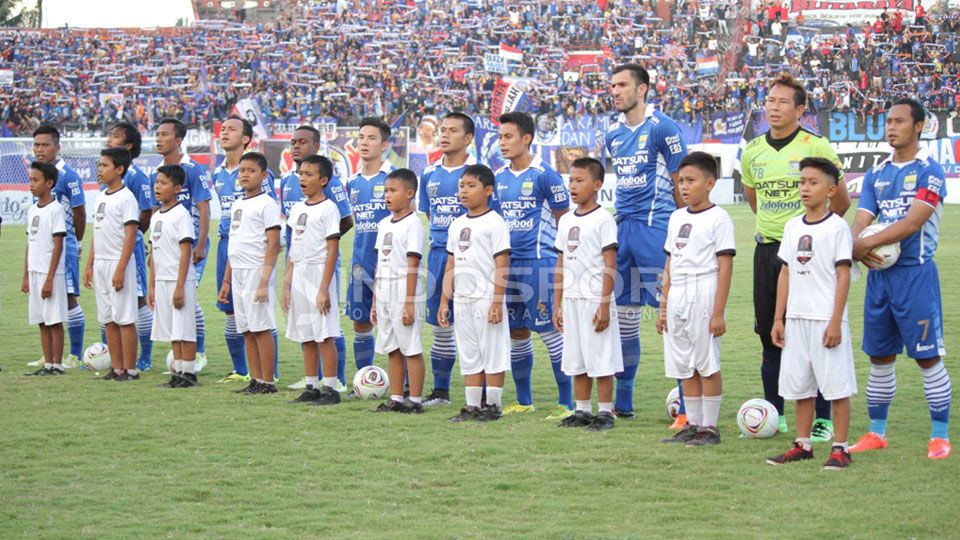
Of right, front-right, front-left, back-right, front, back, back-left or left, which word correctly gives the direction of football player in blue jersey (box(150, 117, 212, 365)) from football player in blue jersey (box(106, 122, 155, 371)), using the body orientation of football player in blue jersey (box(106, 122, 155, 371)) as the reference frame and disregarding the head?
left

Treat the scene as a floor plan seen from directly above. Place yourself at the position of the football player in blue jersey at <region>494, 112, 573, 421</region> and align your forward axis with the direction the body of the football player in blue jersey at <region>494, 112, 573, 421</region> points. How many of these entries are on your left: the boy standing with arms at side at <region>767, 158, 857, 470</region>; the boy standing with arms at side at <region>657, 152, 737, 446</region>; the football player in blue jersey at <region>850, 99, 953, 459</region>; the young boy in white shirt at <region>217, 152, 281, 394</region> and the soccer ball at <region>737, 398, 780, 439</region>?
4

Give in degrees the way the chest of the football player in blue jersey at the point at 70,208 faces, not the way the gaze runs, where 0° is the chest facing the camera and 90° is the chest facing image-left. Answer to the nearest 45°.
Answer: approximately 45°

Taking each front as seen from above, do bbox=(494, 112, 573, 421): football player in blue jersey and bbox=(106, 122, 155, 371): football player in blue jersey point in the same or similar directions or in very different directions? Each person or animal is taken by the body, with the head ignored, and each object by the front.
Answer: same or similar directions

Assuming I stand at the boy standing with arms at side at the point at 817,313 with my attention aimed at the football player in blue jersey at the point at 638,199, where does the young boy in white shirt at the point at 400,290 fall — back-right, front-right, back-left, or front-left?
front-left

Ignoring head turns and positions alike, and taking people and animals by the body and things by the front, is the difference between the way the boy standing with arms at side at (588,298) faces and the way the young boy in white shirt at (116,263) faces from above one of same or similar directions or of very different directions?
same or similar directions

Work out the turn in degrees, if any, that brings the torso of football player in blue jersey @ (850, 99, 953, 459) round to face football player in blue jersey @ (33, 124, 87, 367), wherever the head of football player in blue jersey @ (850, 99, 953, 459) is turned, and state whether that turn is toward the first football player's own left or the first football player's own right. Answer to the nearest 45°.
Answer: approximately 45° to the first football player's own right

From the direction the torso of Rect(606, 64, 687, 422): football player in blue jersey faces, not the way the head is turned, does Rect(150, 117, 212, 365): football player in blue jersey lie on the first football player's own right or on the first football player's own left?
on the first football player's own right

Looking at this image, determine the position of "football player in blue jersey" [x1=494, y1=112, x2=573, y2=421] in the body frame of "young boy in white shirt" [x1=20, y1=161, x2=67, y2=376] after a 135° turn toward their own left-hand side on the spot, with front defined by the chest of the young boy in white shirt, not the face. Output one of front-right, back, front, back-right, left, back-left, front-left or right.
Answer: front-right

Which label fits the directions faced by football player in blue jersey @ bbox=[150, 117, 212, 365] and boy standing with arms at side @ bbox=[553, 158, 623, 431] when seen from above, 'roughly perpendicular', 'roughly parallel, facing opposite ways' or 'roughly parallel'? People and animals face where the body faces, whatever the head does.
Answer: roughly parallel

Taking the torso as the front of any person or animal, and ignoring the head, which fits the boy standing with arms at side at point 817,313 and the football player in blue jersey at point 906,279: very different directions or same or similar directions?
same or similar directions

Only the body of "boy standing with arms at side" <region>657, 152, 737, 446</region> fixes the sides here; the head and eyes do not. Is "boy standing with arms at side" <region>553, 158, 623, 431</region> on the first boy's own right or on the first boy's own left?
on the first boy's own right

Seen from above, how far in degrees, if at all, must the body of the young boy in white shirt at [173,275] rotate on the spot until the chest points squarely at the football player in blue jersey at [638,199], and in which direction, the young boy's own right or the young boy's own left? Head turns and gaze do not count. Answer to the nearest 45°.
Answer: approximately 90° to the young boy's own left

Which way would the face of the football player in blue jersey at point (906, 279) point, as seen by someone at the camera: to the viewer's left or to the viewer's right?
to the viewer's left

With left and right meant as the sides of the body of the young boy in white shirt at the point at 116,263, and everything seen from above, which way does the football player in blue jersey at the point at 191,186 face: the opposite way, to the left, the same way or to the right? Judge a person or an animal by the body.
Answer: the same way

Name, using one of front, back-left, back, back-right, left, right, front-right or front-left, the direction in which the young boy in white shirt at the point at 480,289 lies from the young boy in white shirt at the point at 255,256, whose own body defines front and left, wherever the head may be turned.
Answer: left

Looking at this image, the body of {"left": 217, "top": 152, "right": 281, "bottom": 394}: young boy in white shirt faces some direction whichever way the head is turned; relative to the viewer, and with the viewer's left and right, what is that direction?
facing the viewer and to the left of the viewer
